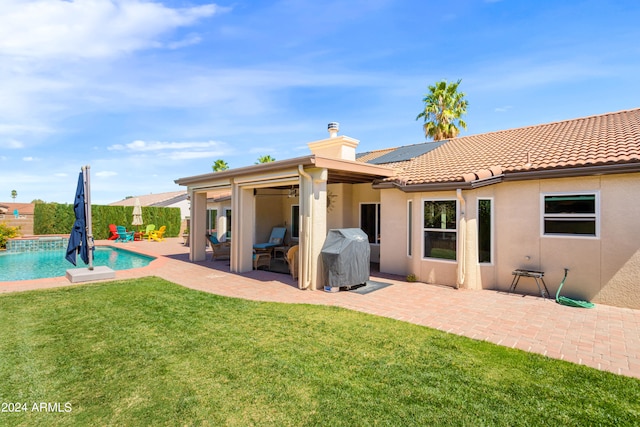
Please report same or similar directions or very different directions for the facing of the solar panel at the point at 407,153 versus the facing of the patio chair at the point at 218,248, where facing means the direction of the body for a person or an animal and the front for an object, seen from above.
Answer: very different directions

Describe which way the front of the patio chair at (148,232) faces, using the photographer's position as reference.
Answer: facing the viewer and to the left of the viewer

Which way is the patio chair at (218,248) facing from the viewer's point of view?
to the viewer's right

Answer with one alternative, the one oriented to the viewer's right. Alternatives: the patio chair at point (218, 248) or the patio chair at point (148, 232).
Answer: the patio chair at point (218, 248)

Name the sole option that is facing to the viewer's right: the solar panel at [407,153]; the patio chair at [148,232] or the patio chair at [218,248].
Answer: the patio chair at [218,248]

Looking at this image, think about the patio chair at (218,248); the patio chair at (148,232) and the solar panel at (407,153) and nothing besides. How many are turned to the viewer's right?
1

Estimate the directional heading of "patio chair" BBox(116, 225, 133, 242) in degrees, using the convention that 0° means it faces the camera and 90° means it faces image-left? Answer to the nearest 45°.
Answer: approximately 315°

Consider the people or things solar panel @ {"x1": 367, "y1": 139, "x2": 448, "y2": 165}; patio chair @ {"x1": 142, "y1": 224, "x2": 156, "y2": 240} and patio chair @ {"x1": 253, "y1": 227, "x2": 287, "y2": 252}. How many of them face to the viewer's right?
0
